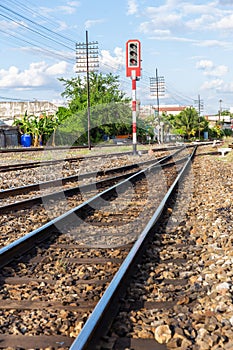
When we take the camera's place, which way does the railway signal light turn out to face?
facing the viewer

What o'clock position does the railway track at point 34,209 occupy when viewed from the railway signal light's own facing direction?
The railway track is roughly at 12 o'clock from the railway signal light.

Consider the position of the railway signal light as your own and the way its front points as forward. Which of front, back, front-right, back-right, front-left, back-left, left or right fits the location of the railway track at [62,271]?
front
